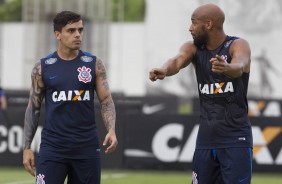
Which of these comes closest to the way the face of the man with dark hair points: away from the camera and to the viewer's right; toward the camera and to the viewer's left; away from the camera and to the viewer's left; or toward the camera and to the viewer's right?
toward the camera and to the viewer's right

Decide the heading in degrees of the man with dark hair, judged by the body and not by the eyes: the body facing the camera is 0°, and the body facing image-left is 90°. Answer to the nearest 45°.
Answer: approximately 0°

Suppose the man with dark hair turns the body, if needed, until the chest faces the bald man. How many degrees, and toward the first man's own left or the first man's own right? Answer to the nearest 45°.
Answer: approximately 90° to the first man's own left

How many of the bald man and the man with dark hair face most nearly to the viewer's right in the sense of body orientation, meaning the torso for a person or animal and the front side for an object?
0

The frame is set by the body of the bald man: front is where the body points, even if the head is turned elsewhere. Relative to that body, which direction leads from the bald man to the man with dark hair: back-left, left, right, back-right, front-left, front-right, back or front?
front-right

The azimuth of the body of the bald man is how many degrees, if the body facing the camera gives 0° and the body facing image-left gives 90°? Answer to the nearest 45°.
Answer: approximately 45°

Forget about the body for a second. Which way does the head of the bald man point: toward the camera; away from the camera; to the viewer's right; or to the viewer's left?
to the viewer's left
